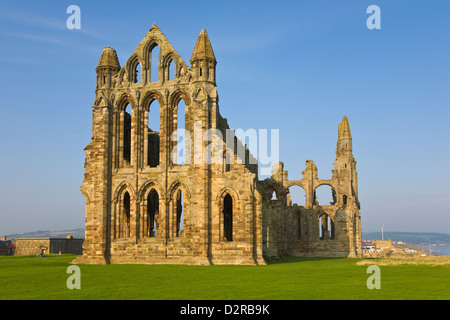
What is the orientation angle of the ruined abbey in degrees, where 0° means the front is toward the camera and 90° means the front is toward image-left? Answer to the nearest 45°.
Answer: approximately 0°
